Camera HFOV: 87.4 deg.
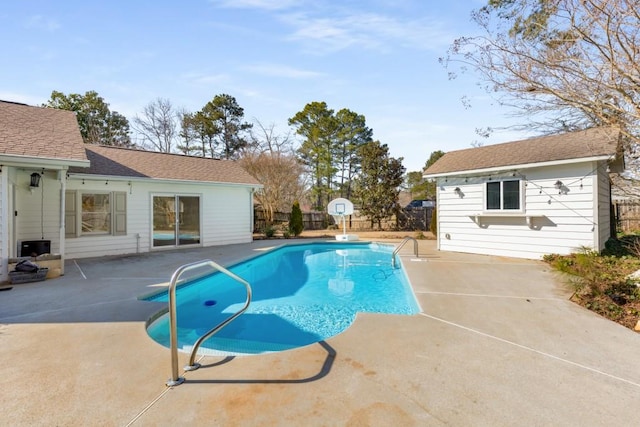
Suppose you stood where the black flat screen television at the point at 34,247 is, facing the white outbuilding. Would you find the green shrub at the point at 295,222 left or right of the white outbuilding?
left

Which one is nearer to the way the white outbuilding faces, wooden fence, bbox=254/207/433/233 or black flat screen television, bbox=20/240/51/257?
the black flat screen television

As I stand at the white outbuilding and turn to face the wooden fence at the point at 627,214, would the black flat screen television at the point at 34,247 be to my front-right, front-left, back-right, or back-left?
back-left

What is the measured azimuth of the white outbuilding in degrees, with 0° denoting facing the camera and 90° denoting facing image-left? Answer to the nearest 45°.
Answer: approximately 45°

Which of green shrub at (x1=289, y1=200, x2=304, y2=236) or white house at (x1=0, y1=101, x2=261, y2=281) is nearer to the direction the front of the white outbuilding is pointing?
the white house

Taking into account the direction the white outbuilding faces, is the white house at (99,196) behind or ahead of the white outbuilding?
ahead

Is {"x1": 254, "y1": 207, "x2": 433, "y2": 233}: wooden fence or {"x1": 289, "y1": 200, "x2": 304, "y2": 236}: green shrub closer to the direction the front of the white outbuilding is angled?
the green shrub

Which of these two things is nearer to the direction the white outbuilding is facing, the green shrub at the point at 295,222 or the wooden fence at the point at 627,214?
the green shrub

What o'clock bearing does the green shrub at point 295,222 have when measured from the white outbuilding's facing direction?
The green shrub is roughly at 2 o'clock from the white outbuilding.

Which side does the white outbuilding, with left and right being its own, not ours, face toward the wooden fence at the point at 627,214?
back

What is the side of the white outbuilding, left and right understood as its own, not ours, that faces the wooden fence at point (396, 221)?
right

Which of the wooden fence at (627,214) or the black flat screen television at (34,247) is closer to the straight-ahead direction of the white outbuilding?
the black flat screen television
